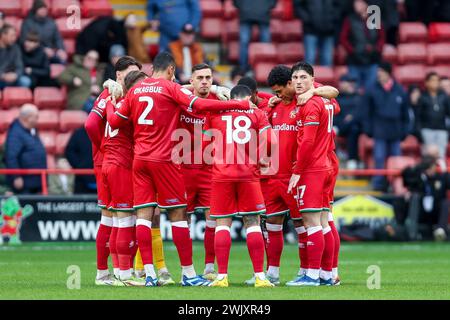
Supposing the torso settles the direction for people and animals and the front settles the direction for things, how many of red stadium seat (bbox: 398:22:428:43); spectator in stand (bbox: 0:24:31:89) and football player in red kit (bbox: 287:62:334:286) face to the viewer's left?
1

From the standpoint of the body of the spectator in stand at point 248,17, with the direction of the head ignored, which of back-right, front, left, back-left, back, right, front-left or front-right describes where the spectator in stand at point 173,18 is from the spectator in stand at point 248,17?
right

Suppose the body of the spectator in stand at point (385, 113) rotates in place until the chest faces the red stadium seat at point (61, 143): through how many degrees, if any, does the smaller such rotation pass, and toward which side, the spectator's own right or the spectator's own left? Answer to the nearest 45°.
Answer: approximately 90° to the spectator's own right

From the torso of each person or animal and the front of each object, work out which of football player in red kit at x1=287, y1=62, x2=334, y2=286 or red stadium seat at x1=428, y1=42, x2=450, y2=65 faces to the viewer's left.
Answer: the football player in red kit

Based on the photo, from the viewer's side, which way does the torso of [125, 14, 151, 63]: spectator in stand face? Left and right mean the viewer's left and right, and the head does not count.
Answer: facing the viewer and to the right of the viewer

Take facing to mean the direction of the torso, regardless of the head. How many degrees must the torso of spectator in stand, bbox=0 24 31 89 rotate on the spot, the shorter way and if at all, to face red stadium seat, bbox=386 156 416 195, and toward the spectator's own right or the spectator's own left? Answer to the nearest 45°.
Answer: approximately 45° to the spectator's own left

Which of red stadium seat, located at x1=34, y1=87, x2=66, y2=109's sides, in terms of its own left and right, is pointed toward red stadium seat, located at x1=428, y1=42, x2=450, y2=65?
left

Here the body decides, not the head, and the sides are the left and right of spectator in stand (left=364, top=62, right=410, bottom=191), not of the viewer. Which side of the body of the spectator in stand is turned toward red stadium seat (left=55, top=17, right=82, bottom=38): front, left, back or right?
right

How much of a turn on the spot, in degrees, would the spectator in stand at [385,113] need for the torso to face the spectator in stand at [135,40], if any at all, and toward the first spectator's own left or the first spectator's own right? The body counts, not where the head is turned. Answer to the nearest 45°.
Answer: approximately 90° to the first spectator's own right

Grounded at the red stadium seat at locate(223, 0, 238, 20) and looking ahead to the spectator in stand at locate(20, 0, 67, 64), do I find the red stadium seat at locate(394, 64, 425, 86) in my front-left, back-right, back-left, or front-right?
back-left

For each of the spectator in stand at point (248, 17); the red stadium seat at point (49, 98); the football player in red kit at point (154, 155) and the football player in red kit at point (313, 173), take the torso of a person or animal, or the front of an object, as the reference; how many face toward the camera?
2
